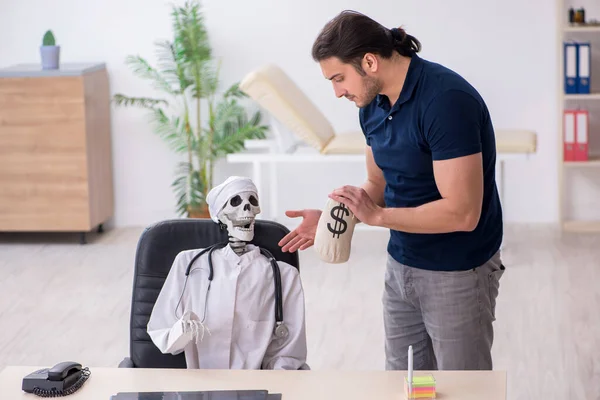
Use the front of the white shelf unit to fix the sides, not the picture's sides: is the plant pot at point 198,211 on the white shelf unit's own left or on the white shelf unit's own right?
on the white shelf unit's own right

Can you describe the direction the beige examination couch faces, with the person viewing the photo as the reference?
facing to the right of the viewer

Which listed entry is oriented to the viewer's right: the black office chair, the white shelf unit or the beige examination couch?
the beige examination couch

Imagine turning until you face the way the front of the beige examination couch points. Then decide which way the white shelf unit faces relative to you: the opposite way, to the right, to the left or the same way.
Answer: to the right

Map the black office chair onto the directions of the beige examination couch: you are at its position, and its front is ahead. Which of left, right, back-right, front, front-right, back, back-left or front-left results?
right

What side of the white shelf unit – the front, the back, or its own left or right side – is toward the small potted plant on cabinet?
right

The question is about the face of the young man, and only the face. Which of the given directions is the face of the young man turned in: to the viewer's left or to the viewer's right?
to the viewer's left

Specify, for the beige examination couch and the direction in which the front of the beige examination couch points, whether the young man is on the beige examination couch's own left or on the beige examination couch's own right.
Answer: on the beige examination couch's own right

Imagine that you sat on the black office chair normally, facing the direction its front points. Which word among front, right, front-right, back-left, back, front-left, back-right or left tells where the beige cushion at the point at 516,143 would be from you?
back-left

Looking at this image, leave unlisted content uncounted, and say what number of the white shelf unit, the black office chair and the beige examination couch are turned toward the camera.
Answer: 2

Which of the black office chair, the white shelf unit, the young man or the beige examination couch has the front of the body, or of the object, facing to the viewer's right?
the beige examination couch

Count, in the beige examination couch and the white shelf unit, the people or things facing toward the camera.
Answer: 1
